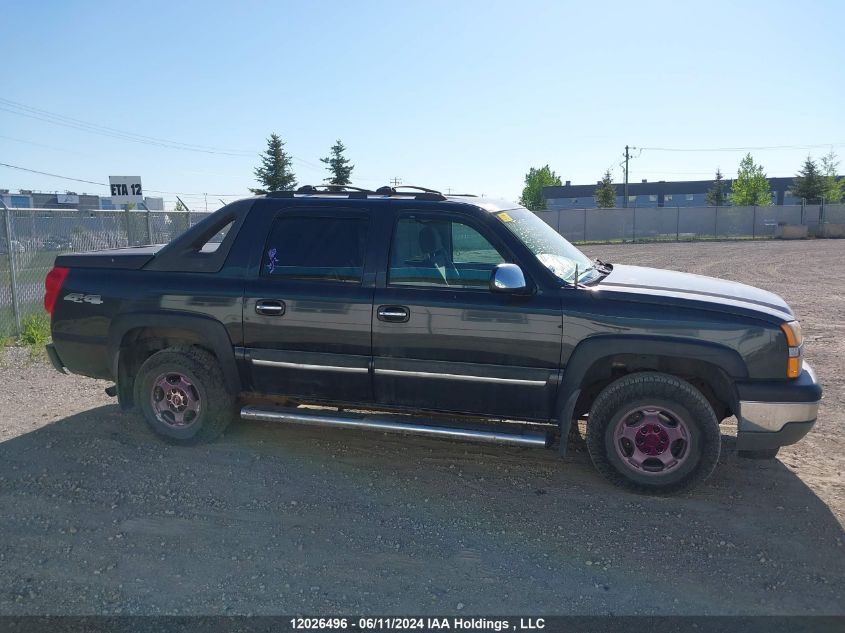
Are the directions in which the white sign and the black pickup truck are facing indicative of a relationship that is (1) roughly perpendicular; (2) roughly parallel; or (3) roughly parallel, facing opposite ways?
roughly perpendicular

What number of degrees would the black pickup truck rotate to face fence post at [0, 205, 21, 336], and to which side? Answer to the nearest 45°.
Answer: approximately 135° to its left

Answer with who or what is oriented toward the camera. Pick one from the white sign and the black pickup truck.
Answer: the white sign

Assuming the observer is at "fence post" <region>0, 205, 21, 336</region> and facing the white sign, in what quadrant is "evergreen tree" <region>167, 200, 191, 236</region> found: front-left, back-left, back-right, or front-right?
front-right

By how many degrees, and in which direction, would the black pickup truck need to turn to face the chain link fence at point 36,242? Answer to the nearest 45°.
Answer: approximately 135° to its left

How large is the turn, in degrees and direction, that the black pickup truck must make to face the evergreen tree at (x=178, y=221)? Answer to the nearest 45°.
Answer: approximately 135° to its left

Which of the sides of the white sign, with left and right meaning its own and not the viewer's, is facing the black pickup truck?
front

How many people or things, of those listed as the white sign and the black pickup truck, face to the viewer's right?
1

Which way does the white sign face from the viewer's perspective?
toward the camera

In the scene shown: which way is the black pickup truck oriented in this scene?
to the viewer's right

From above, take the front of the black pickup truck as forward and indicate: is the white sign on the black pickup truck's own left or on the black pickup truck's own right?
on the black pickup truck's own left

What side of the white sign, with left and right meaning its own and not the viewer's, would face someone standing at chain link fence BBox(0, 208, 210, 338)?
front
